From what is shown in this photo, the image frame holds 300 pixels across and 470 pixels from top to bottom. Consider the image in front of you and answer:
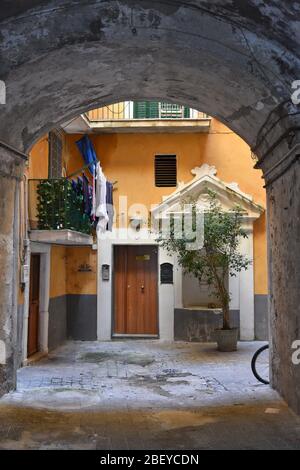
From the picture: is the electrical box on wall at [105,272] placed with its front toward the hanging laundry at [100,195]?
yes

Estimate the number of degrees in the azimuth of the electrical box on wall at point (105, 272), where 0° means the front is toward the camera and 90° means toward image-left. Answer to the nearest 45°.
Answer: approximately 0°

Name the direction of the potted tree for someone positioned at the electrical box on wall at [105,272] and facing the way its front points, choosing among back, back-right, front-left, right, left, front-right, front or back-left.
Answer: front-left

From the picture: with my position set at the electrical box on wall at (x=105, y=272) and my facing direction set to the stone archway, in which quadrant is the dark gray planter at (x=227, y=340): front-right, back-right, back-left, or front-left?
front-left

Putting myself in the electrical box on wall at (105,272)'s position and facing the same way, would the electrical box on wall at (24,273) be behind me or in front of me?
in front

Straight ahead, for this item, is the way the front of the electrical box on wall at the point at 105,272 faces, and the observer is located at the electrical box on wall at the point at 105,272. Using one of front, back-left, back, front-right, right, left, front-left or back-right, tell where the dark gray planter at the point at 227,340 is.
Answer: front-left

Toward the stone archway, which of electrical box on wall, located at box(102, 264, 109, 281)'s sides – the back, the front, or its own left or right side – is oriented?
front

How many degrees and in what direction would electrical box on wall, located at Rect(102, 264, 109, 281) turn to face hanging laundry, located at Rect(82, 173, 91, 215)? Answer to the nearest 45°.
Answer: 0° — it already faces it
